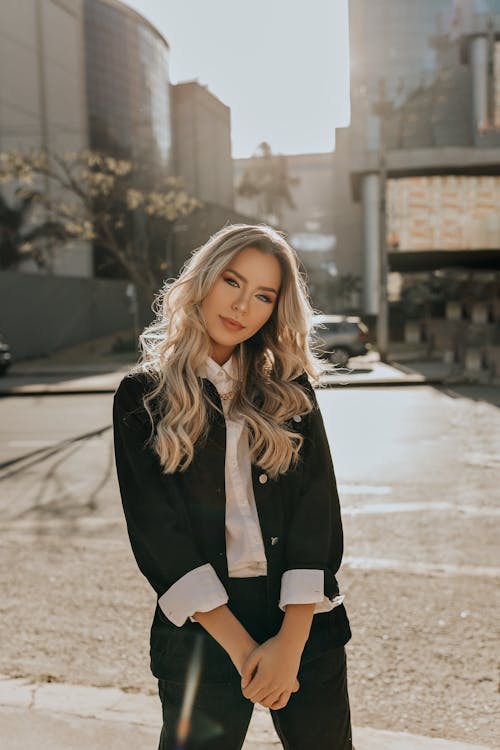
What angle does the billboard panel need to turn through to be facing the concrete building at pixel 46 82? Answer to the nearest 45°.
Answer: approximately 90° to its right

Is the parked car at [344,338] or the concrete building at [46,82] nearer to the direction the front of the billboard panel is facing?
the parked car

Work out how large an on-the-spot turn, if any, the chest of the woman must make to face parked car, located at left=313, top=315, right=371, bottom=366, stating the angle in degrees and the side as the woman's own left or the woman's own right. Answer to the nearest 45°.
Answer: approximately 180°

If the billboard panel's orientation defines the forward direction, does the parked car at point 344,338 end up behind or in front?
in front

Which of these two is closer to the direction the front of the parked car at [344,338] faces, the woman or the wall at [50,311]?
the wall

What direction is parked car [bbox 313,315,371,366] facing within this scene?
to the viewer's left

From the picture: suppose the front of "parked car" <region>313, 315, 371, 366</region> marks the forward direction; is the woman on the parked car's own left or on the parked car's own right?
on the parked car's own left

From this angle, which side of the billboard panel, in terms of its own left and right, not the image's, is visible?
front

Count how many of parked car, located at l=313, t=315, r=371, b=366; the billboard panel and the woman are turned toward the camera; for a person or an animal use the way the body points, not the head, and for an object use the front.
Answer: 2

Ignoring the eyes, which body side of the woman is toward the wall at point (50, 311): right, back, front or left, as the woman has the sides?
back

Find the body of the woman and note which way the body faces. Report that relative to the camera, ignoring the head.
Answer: toward the camera

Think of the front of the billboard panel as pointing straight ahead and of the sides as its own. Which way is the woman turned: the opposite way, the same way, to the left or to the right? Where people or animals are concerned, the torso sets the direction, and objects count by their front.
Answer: the same way

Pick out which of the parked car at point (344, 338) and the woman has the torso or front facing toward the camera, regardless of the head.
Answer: the woman

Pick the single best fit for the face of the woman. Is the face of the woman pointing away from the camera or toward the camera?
toward the camera

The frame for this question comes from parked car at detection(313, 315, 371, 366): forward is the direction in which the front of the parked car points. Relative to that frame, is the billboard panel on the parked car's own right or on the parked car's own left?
on the parked car's own right
